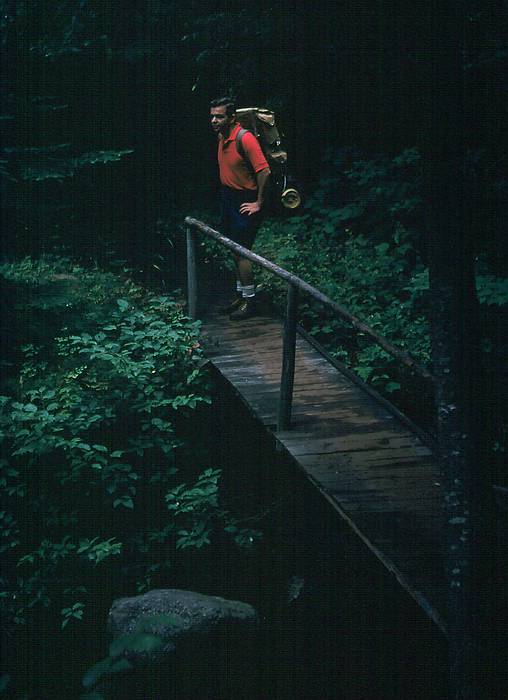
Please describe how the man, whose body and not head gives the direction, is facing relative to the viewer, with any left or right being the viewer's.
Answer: facing the viewer and to the left of the viewer

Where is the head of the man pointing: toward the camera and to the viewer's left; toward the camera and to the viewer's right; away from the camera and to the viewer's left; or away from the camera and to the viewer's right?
toward the camera and to the viewer's left

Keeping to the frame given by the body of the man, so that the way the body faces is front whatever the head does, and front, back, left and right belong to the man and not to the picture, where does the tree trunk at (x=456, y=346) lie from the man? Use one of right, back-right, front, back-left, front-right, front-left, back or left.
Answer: front-left

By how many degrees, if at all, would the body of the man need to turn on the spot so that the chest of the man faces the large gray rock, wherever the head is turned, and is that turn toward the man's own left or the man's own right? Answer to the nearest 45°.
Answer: approximately 45° to the man's own left
